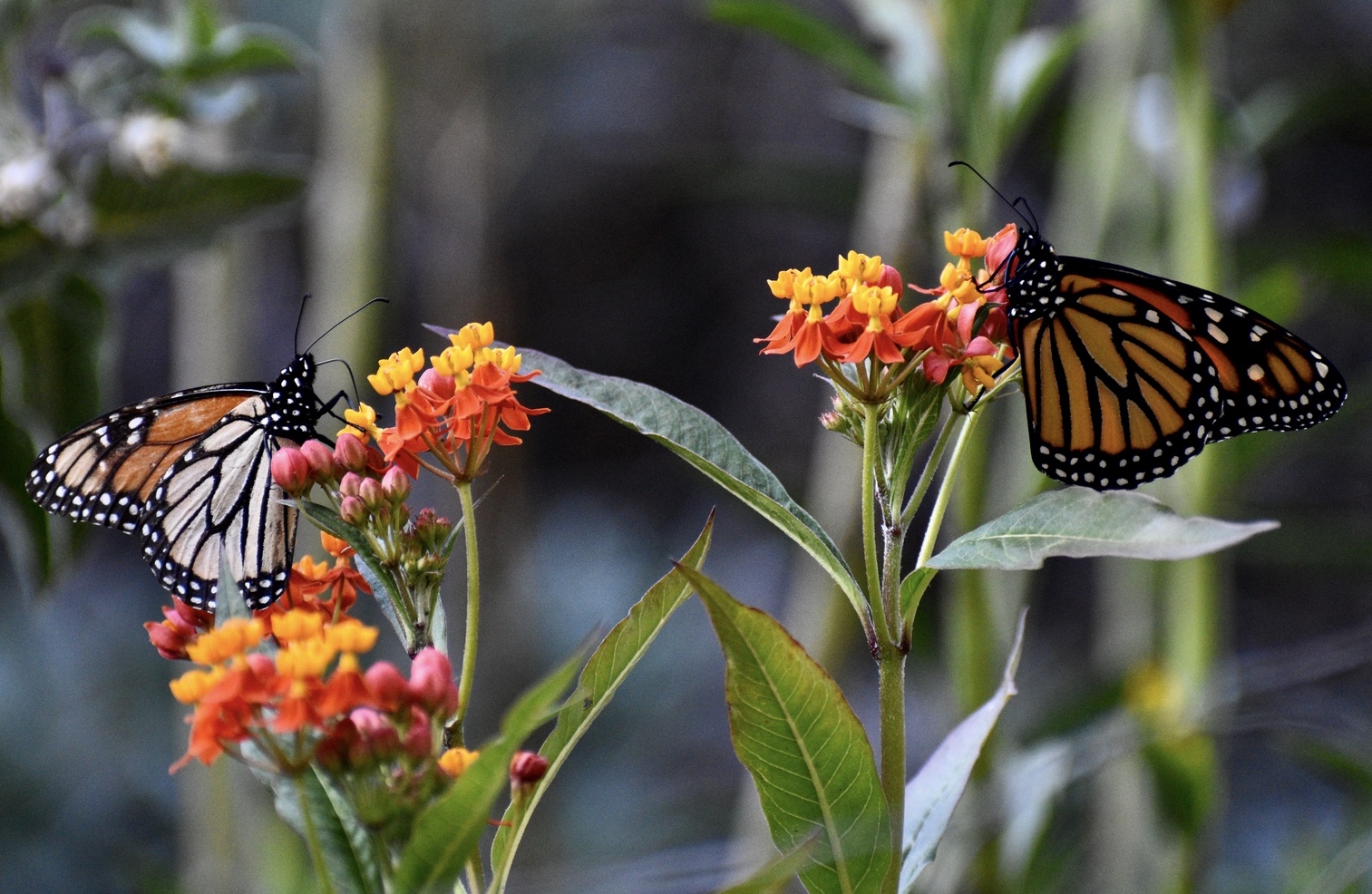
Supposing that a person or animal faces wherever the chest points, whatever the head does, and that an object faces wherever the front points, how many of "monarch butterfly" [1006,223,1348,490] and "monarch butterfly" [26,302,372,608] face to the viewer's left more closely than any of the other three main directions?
1

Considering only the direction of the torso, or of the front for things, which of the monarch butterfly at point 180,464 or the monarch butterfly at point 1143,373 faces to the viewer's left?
the monarch butterfly at point 1143,373

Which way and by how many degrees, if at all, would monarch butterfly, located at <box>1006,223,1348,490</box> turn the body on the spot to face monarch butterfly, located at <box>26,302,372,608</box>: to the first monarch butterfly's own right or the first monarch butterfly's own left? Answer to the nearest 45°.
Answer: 0° — it already faces it

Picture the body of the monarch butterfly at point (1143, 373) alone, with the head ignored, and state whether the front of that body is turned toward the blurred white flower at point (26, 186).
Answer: yes

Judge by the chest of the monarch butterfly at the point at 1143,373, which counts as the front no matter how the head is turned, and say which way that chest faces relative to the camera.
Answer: to the viewer's left

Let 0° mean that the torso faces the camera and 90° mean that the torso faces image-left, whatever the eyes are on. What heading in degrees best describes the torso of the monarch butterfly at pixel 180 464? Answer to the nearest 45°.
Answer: approximately 270°
